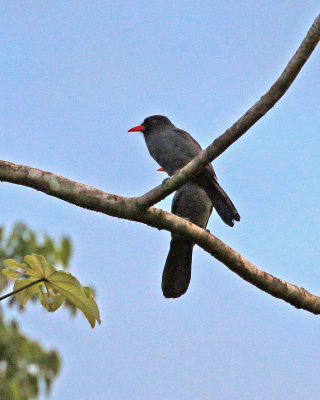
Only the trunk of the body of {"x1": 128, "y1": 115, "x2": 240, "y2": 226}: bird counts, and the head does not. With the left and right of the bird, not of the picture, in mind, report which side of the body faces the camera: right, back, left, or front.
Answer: left
